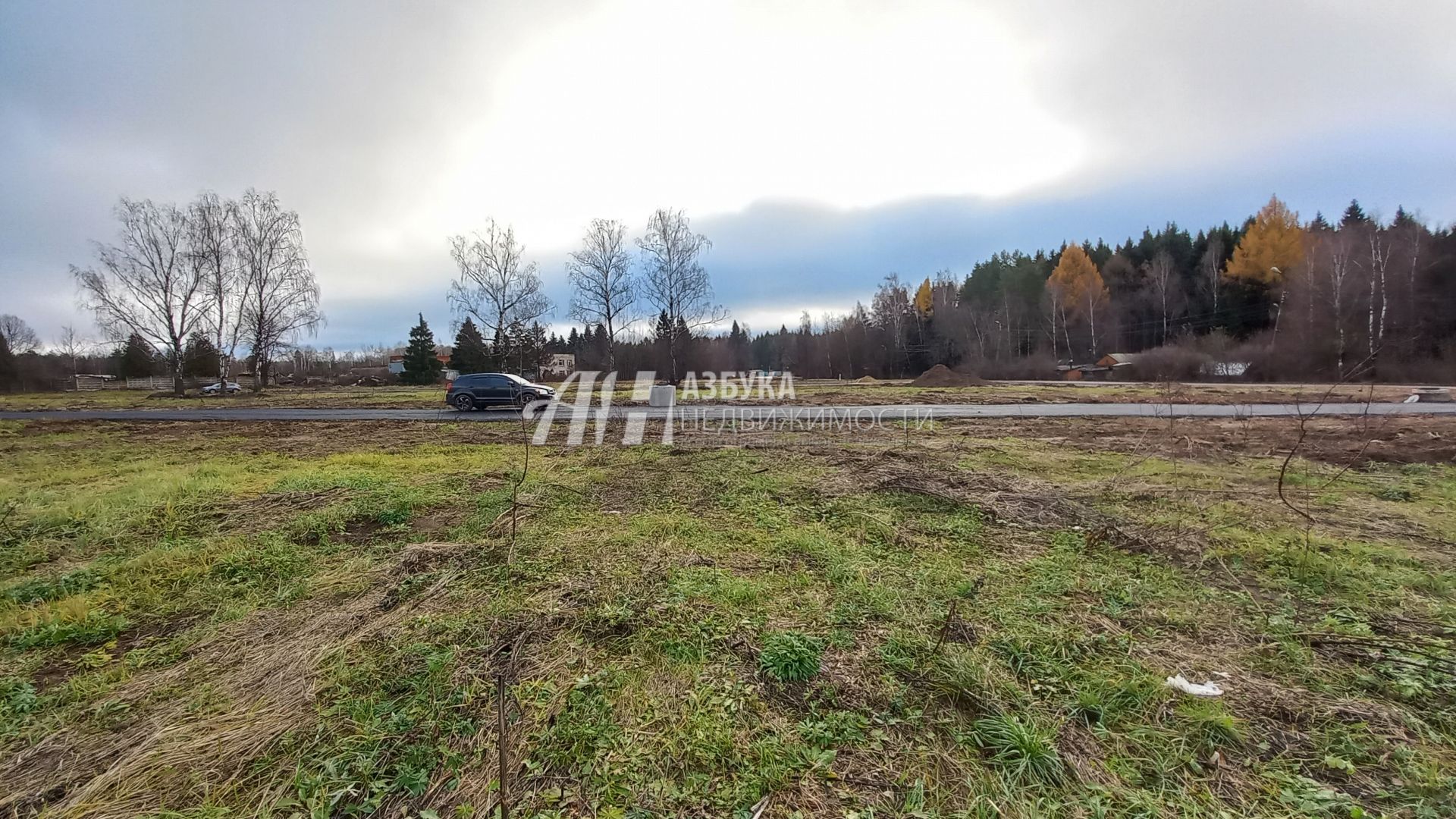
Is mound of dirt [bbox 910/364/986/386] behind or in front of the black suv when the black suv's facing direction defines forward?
in front

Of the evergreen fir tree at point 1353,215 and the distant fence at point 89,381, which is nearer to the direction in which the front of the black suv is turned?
the evergreen fir tree

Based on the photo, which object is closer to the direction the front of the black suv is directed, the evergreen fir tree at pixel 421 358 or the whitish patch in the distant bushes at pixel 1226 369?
the whitish patch in the distant bushes

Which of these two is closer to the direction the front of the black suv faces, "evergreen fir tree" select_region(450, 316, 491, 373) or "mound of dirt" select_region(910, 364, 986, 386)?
the mound of dirt

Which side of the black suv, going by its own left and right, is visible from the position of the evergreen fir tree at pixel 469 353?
left

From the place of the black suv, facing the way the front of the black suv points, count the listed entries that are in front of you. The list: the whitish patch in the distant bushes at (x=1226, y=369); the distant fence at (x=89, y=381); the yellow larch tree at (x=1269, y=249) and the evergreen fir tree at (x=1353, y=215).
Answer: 3

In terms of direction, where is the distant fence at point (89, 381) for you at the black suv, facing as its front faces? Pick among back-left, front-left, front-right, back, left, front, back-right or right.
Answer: back-left

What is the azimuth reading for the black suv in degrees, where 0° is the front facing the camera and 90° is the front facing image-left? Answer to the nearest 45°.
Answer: approximately 270°

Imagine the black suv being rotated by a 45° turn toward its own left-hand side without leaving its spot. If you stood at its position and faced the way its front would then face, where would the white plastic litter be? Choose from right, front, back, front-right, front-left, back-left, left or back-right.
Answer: back-right

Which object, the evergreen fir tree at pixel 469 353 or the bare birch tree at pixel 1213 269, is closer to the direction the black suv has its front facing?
the bare birch tree

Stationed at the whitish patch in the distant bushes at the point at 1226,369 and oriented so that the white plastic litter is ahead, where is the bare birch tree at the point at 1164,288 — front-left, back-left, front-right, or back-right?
back-right

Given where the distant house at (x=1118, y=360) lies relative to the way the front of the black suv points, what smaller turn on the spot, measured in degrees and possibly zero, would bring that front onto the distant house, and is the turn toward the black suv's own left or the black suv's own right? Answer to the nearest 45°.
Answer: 0° — it already faces it
